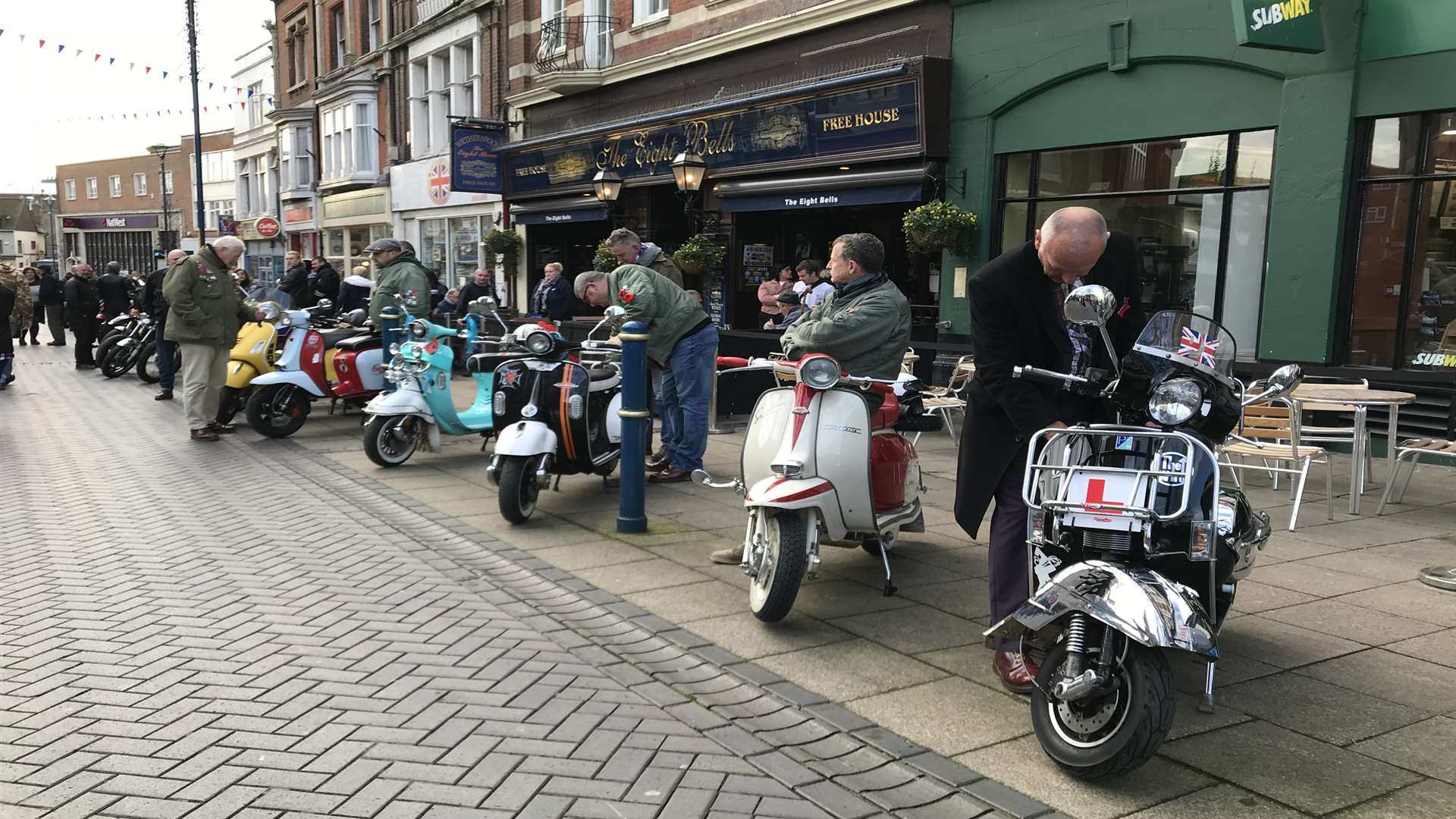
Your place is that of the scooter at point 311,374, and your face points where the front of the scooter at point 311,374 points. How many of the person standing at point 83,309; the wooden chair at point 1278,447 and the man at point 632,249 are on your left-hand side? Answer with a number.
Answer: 2

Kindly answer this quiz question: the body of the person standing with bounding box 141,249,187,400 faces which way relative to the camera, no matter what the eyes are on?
to the viewer's right

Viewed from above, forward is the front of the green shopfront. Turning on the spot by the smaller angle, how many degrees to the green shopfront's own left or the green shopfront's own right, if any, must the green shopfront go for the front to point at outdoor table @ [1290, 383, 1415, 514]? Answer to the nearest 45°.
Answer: approximately 45° to the green shopfront's own left

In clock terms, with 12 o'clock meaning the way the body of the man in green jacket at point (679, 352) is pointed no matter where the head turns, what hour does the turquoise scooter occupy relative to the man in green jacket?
The turquoise scooter is roughly at 1 o'clock from the man in green jacket.

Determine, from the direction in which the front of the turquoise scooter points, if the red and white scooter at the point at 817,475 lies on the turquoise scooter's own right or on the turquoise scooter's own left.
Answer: on the turquoise scooter's own left

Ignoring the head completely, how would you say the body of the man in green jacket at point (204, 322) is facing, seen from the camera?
to the viewer's right

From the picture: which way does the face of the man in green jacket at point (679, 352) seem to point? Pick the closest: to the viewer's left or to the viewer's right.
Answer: to the viewer's left

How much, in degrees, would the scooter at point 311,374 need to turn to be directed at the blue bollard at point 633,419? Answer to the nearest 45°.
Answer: approximately 45° to its left

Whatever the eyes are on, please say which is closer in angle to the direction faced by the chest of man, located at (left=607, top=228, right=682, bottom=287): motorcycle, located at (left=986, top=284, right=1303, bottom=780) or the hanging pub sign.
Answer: the hanging pub sign

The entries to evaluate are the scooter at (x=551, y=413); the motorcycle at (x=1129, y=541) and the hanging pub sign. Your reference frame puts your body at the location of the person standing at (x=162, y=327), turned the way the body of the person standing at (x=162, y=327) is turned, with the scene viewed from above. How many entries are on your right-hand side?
2

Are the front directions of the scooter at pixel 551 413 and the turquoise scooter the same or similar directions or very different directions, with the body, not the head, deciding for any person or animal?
same or similar directions

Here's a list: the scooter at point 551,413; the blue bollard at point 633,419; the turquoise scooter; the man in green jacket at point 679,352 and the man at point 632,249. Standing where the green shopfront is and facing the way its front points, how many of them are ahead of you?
5

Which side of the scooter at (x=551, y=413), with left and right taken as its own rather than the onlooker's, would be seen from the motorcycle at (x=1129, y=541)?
left

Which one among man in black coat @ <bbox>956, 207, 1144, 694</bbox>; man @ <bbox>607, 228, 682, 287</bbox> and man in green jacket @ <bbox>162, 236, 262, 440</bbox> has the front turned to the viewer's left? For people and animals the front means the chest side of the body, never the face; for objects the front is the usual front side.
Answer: the man

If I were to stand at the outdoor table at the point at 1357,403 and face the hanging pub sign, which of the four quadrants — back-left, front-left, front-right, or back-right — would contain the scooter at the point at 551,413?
front-left

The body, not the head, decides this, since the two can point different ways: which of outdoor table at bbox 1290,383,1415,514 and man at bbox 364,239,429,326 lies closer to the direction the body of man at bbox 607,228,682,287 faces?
the man
